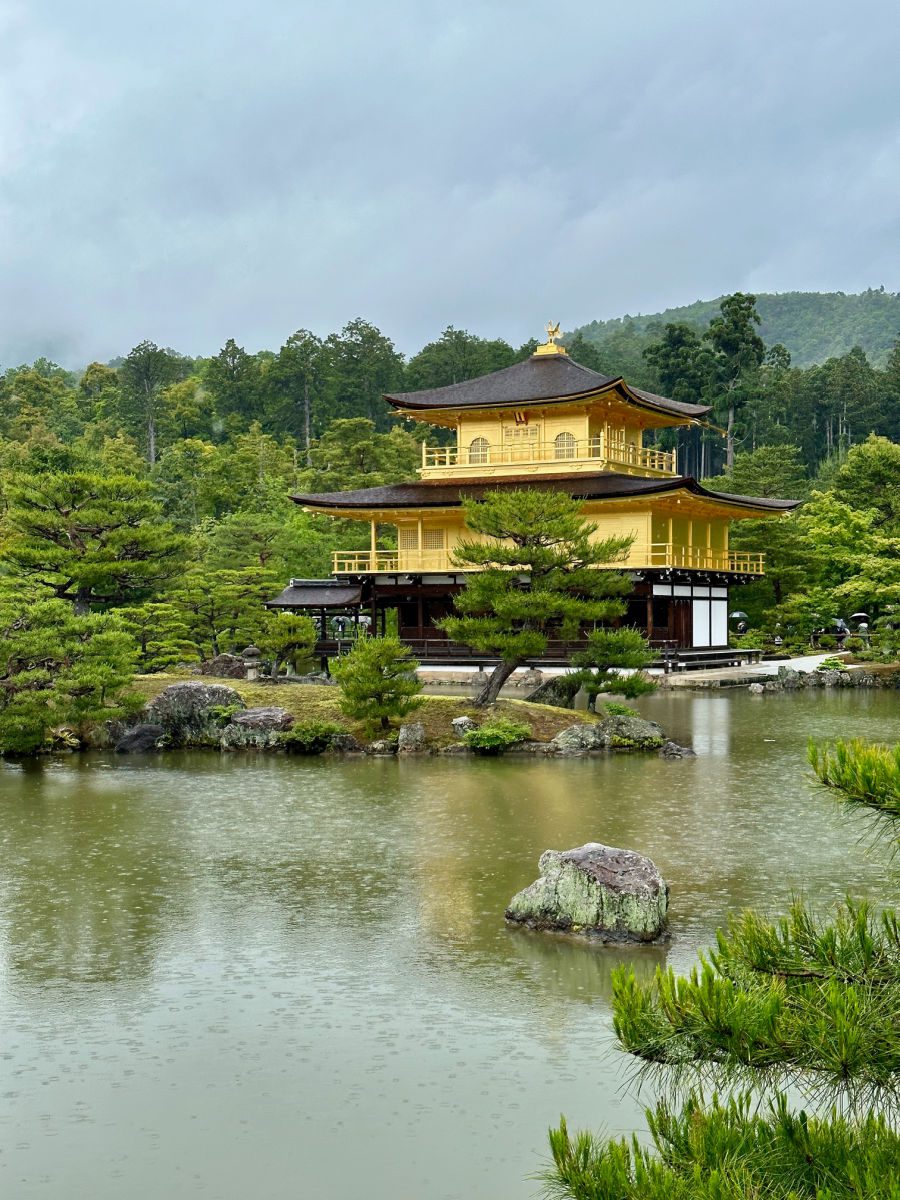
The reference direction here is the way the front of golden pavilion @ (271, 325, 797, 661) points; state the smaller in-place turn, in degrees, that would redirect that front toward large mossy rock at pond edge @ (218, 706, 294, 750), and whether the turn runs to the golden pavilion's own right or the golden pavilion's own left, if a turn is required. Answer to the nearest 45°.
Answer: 0° — it already faces it

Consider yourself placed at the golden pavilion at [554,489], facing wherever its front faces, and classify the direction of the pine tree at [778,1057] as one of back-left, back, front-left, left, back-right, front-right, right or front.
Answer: front

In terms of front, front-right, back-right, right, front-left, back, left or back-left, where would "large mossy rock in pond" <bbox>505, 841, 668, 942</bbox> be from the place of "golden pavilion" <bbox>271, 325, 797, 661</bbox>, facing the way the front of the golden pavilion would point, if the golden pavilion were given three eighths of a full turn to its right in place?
back-left

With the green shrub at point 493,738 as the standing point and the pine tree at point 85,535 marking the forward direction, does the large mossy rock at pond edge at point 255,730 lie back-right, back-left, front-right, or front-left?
front-left

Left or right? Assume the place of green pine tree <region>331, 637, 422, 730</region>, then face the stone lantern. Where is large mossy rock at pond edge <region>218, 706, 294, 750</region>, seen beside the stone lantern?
left

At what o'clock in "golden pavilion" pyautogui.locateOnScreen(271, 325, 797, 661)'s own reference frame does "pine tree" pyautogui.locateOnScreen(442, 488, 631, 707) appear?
The pine tree is roughly at 12 o'clock from the golden pavilion.

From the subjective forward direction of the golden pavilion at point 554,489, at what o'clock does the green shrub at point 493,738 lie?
The green shrub is roughly at 12 o'clock from the golden pavilion.

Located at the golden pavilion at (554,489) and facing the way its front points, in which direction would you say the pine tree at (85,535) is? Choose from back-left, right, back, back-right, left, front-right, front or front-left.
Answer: front-right

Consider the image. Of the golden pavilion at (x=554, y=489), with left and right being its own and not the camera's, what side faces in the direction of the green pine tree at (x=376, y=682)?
front

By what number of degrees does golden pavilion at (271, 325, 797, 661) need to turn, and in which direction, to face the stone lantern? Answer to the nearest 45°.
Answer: approximately 45° to its right

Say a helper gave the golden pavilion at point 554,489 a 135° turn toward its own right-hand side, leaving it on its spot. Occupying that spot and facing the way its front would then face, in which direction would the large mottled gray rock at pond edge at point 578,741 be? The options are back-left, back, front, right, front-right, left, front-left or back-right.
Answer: back-left

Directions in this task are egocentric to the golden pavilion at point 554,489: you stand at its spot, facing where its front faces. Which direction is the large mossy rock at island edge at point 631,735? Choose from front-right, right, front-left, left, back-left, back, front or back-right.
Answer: front

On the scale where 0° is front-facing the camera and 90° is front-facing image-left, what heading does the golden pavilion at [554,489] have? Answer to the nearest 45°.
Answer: approximately 0°

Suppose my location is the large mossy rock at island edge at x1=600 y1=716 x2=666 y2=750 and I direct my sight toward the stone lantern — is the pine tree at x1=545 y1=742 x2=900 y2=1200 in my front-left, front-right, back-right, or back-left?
back-left
